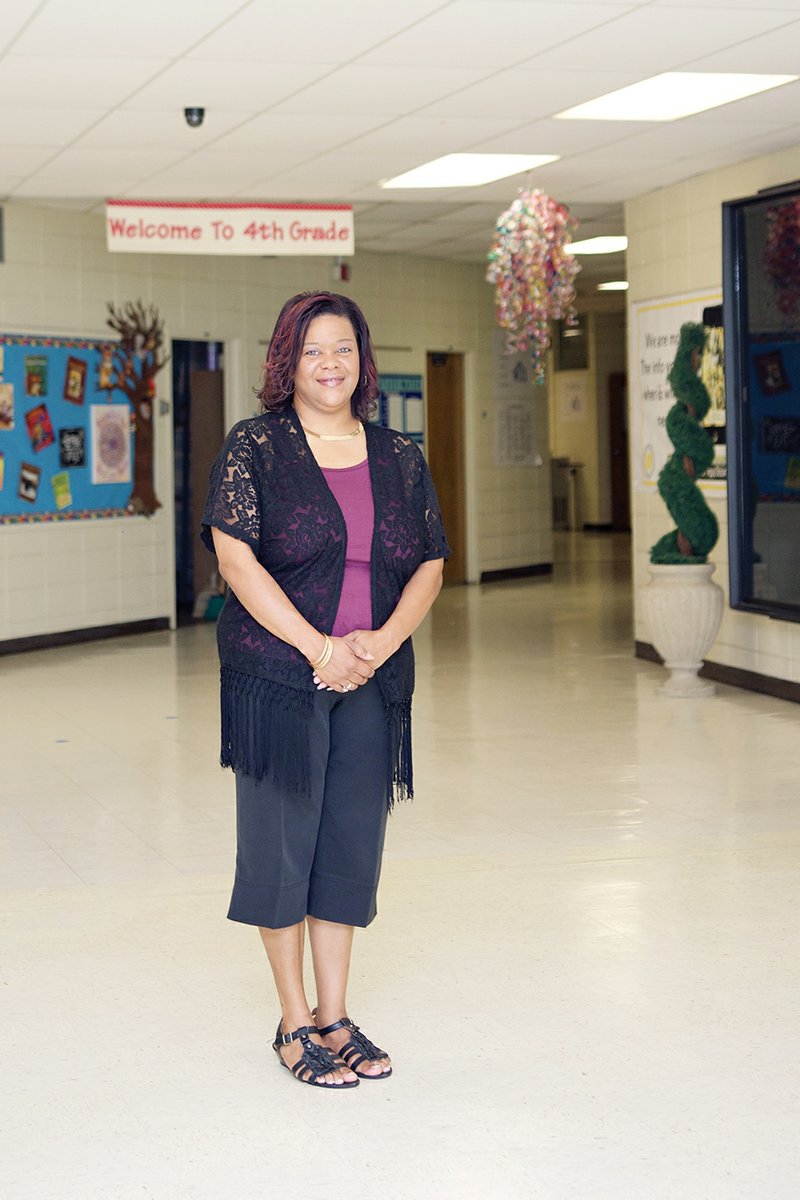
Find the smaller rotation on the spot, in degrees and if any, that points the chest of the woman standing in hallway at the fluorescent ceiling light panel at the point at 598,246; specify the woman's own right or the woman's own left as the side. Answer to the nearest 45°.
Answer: approximately 135° to the woman's own left

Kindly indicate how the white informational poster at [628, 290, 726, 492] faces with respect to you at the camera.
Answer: facing the viewer and to the left of the viewer

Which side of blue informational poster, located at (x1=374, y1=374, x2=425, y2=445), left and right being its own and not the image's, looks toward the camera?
front

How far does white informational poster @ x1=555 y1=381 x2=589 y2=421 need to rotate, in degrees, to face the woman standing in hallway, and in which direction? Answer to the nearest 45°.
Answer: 0° — it already faces them

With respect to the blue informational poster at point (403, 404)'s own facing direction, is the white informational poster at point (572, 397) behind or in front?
behind

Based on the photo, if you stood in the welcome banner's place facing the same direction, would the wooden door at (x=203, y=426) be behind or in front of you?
behind

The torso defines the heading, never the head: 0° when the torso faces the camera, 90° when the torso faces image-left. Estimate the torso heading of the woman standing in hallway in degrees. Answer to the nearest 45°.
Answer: approximately 315°

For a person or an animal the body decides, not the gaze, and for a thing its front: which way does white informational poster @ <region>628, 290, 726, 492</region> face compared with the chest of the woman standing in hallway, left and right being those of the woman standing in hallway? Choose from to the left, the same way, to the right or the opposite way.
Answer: to the right

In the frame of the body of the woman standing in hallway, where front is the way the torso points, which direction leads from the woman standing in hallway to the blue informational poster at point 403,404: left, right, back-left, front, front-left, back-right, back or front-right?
back-left

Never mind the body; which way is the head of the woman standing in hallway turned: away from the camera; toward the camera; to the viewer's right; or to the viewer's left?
toward the camera

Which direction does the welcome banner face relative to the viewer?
toward the camera

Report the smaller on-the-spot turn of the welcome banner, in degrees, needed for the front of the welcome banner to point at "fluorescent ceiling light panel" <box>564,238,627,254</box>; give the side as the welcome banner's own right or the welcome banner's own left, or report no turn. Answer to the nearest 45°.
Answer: approximately 135° to the welcome banner's own left
